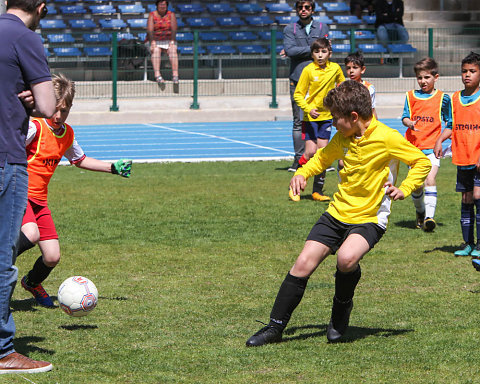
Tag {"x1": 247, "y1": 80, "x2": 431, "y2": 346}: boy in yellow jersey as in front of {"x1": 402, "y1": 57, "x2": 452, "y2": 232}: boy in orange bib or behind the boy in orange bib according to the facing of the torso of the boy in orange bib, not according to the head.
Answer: in front

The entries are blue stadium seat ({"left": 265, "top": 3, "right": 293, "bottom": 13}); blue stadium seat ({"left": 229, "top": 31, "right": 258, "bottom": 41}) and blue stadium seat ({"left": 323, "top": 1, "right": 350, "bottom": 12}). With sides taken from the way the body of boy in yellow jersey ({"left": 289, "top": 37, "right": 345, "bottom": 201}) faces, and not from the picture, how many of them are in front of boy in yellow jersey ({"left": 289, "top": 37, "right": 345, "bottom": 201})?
0

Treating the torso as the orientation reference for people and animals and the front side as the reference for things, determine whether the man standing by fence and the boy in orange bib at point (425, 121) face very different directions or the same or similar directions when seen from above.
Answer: same or similar directions

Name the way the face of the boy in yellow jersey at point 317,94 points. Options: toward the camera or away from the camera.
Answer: toward the camera

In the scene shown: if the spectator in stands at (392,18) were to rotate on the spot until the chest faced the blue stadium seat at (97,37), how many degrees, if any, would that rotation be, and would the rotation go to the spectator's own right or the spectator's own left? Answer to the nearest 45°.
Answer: approximately 45° to the spectator's own right

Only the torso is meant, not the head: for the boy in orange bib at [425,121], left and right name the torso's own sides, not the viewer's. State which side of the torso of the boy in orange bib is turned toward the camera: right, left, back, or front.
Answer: front

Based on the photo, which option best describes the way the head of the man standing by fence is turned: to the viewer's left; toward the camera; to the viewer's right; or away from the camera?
toward the camera

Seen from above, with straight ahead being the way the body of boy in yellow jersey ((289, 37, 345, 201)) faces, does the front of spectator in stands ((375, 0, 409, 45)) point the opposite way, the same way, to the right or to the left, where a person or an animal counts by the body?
the same way

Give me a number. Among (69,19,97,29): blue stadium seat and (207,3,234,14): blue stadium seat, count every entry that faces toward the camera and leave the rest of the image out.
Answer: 2

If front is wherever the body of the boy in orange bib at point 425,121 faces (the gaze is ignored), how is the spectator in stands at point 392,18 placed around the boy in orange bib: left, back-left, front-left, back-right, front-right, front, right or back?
back

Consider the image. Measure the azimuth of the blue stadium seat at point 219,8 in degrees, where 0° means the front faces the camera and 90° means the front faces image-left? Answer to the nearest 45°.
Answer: approximately 0°

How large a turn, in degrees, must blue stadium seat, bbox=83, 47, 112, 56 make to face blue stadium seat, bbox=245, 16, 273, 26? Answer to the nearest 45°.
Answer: approximately 135° to its left

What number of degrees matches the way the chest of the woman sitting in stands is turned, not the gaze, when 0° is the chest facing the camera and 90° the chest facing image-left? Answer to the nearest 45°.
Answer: approximately 0°

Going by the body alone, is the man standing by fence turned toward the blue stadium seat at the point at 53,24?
no

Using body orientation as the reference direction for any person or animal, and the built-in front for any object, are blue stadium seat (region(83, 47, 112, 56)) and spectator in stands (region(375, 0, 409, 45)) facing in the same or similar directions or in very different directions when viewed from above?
same or similar directions
